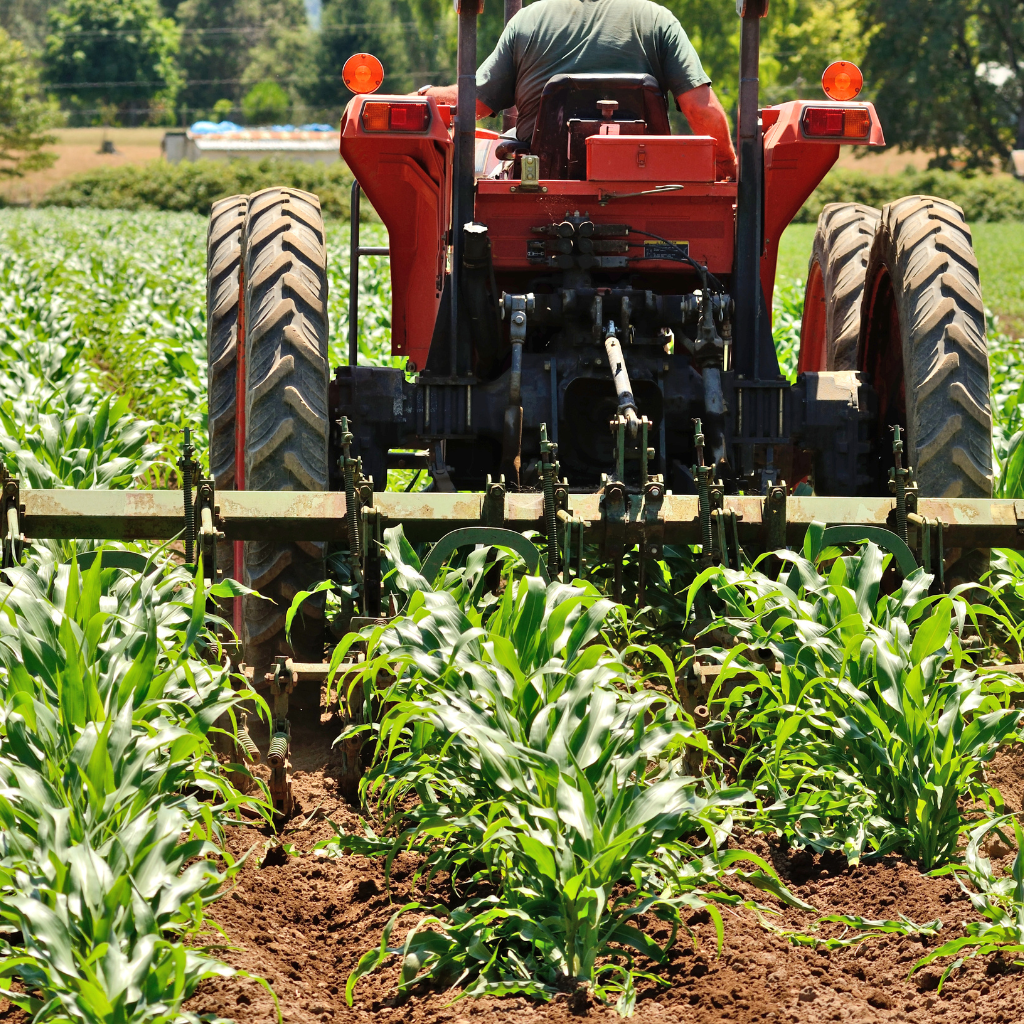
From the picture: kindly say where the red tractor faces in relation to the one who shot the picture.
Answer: facing away from the viewer

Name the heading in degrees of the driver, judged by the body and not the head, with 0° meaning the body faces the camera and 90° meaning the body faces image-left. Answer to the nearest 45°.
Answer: approximately 180°
